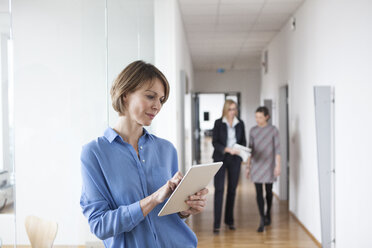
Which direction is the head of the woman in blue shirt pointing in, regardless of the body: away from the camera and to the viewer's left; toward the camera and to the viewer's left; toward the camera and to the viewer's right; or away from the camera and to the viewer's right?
toward the camera and to the viewer's right

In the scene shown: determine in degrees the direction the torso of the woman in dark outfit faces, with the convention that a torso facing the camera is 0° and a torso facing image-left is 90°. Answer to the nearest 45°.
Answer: approximately 0°

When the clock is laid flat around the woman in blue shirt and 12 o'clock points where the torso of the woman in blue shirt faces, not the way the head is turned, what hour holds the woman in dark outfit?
The woman in dark outfit is roughly at 8 o'clock from the woman in blue shirt.

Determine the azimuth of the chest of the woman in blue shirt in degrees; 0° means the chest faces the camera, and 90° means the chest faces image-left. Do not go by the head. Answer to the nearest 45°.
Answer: approximately 315°
